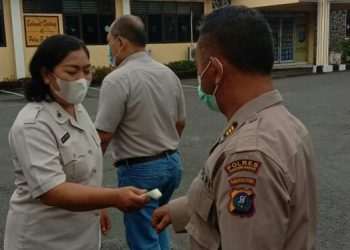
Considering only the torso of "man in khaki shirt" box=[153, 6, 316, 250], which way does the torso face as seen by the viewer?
to the viewer's left

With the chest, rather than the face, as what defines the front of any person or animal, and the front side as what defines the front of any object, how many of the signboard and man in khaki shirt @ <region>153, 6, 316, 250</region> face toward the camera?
1

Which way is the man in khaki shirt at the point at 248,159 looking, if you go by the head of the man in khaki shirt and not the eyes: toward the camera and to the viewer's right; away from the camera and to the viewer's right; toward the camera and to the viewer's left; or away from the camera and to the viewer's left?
away from the camera and to the viewer's left

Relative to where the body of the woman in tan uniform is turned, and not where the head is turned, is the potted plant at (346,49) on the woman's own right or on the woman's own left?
on the woman's own left

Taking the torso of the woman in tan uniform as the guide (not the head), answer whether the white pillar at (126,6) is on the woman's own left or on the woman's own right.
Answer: on the woman's own left

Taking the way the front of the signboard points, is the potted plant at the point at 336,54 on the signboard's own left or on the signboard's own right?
on the signboard's own left

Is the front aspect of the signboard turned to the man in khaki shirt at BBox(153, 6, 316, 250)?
yes

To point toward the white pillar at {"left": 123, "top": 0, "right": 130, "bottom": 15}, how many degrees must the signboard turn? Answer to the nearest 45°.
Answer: approximately 90° to its left
